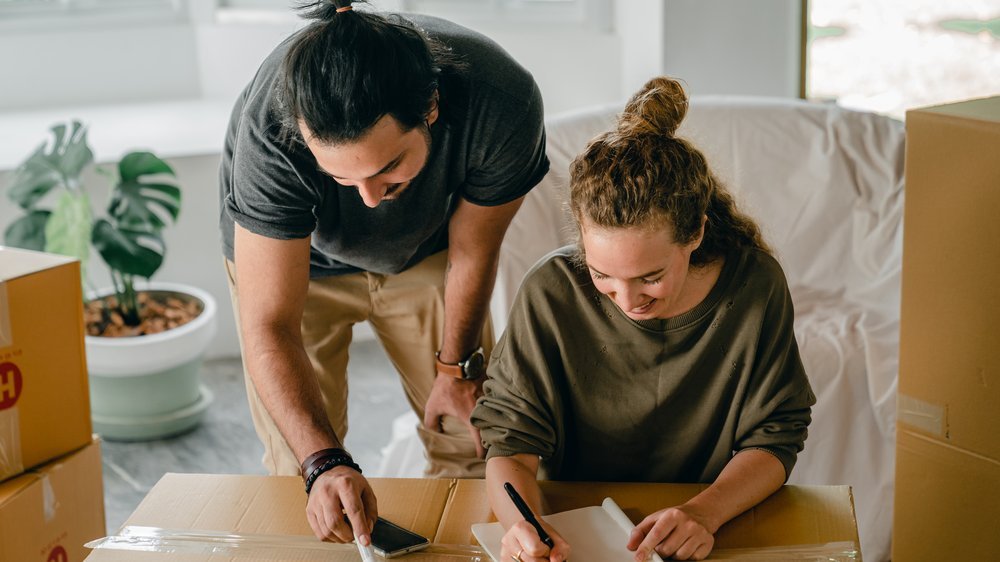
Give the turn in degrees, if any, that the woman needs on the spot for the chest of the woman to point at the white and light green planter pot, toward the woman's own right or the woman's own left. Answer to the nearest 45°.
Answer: approximately 135° to the woman's own right

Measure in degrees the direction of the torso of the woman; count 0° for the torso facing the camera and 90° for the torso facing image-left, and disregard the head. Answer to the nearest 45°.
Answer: approximately 0°

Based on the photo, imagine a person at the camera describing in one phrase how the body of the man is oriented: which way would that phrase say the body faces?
toward the camera

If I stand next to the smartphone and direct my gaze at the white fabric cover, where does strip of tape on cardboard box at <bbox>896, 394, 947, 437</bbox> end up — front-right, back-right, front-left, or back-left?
front-right

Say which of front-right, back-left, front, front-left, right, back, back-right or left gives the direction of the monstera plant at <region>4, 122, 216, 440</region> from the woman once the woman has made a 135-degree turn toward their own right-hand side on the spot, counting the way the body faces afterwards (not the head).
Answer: front

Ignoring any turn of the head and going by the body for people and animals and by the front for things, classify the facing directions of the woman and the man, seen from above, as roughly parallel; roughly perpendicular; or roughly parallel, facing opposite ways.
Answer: roughly parallel

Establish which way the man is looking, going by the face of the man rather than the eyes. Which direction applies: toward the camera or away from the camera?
toward the camera

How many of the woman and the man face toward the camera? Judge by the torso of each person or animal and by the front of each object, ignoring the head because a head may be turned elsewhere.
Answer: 2

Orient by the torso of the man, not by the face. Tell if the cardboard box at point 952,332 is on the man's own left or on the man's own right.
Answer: on the man's own left
